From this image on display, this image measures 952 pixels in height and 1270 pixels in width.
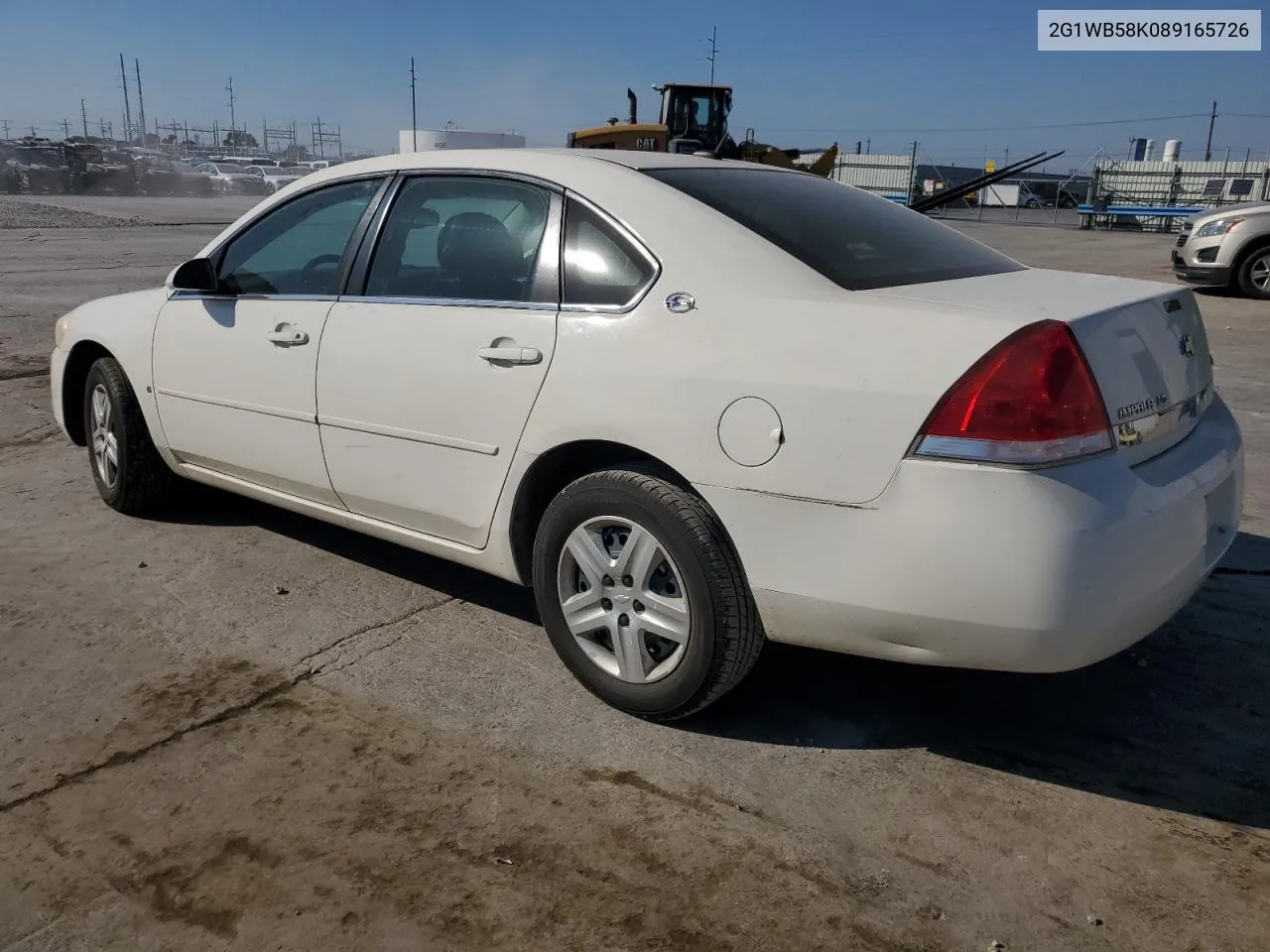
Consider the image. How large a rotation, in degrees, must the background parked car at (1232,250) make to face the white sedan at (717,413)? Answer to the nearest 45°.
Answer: approximately 45° to its left

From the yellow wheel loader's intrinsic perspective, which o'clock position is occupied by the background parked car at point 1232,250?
The background parked car is roughly at 2 o'clock from the yellow wheel loader.

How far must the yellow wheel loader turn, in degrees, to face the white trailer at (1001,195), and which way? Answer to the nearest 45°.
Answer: approximately 45° to its left

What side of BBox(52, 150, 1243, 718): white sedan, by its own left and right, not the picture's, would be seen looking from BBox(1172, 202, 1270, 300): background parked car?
right

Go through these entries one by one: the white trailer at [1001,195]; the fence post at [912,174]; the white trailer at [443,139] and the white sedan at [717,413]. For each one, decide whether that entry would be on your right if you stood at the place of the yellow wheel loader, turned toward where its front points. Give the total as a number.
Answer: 1

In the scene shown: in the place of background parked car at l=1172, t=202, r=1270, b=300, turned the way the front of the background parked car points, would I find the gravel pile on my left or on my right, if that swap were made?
on my right

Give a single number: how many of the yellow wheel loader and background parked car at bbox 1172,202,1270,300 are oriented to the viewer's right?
1

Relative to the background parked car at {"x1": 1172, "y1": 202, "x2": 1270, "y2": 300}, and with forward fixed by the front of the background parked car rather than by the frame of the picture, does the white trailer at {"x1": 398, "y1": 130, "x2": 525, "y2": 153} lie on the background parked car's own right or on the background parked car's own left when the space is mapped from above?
on the background parked car's own right

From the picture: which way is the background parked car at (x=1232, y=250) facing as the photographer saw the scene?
facing the viewer and to the left of the viewer

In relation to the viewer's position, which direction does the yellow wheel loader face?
facing to the right of the viewer

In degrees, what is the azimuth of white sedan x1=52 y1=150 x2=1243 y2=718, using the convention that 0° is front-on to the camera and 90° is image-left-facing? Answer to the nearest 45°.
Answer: approximately 135°

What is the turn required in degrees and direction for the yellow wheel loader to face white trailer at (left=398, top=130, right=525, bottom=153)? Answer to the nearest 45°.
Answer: approximately 135° to its left

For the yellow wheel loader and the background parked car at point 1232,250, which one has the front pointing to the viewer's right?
the yellow wheel loader
